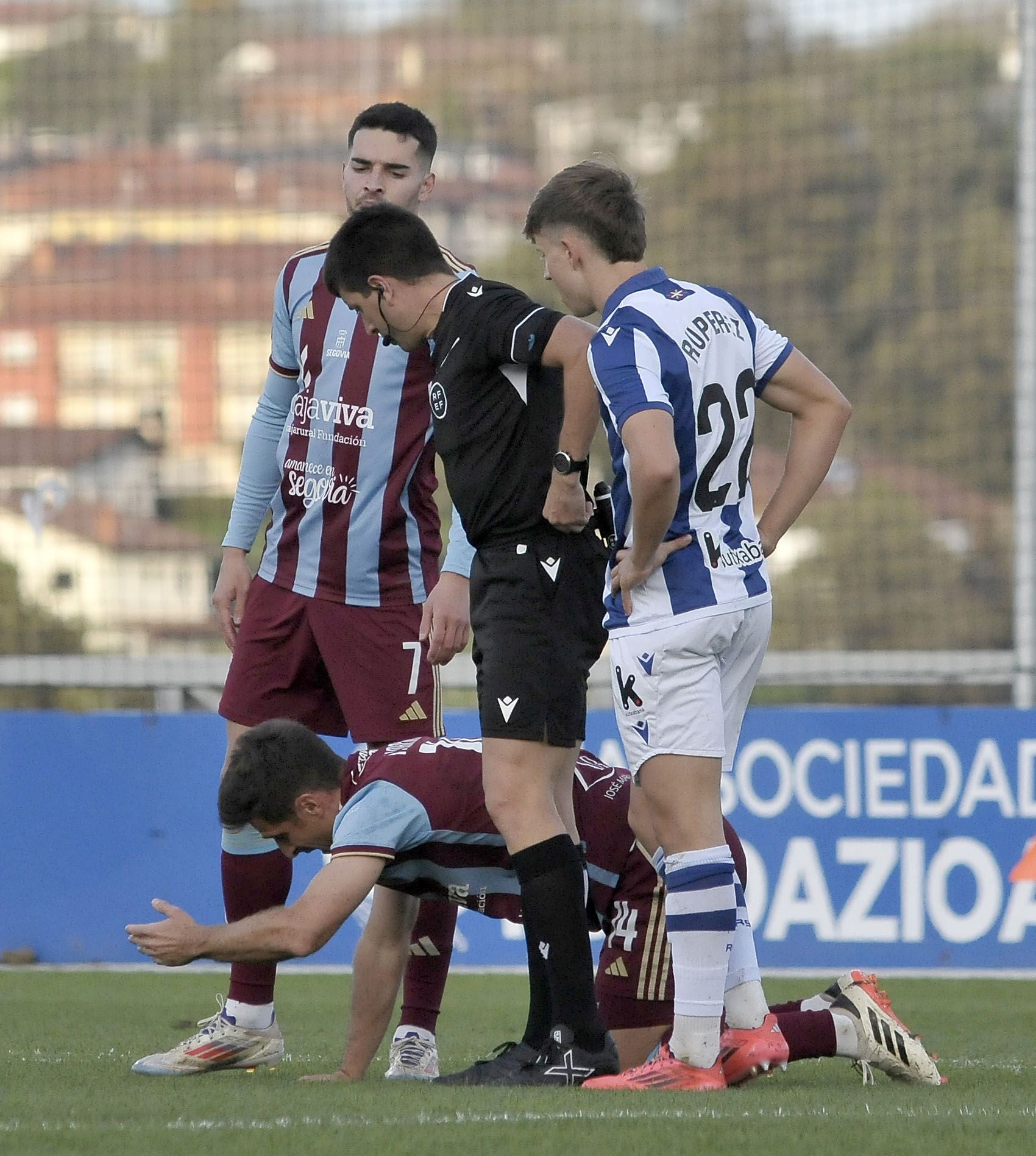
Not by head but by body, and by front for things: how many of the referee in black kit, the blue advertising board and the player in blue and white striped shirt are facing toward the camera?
1

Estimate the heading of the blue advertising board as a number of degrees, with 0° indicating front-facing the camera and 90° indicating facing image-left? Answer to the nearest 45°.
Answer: approximately 0°

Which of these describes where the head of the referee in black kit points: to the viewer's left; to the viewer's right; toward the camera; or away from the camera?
to the viewer's left

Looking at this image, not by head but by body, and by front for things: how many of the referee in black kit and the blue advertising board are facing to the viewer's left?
1

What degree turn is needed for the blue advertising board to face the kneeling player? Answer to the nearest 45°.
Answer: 0° — it already faces them

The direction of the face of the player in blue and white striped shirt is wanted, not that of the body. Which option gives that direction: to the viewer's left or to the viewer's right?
to the viewer's left

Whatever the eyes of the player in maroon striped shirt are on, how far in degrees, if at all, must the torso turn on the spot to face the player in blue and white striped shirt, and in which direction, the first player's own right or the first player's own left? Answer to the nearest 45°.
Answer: approximately 90° to the first player's own left

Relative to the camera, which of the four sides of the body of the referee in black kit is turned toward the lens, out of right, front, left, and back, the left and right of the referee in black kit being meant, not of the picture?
left

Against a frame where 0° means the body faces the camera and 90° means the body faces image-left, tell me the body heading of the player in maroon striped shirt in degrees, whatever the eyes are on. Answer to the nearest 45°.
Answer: approximately 45°

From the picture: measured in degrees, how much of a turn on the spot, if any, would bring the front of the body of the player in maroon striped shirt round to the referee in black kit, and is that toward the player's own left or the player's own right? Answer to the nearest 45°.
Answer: approximately 45° to the player's own left

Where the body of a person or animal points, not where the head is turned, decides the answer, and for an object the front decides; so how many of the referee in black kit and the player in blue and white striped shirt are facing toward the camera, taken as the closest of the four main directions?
0

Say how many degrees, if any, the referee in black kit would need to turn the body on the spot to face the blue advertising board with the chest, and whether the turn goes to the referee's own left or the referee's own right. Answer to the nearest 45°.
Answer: approximately 90° to the referee's own right
